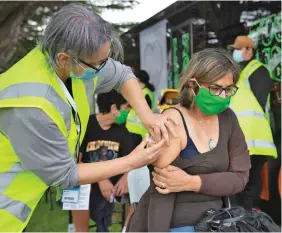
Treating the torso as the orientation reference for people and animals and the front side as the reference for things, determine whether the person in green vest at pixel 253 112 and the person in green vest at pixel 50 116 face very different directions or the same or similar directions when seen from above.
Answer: very different directions

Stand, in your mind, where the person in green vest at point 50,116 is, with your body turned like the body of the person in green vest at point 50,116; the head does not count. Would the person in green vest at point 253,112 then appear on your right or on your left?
on your left

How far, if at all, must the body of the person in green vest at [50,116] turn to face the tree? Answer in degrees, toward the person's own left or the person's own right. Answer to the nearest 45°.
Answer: approximately 135° to the person's own left

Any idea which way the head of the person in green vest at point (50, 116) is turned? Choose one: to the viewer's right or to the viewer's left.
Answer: to the viewer's right

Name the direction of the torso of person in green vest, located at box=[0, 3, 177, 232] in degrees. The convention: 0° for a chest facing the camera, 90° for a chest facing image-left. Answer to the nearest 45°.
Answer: approximately 315°

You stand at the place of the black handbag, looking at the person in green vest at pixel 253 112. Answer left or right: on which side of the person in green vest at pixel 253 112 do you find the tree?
left

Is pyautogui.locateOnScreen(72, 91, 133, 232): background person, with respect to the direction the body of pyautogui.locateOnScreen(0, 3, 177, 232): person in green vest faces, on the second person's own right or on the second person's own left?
on the second person's own left
